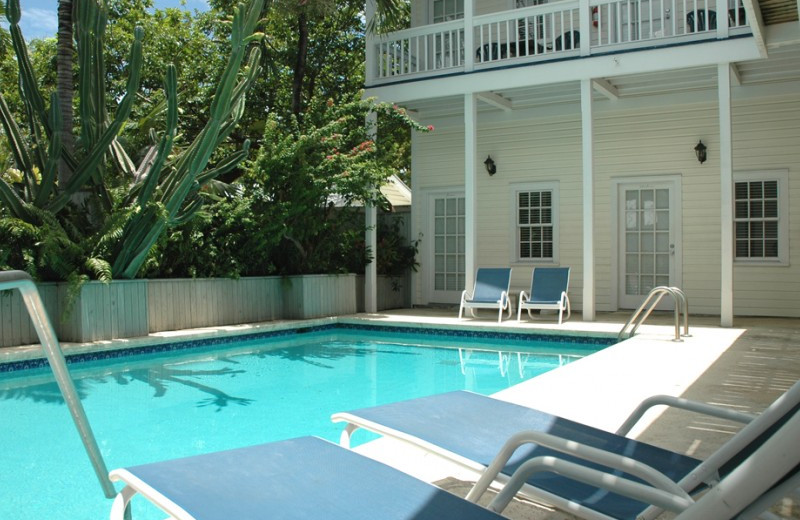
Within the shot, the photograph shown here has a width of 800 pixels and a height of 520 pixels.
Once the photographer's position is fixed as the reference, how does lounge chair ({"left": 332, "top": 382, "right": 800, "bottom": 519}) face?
facing away from the viewer and to the left of the viewer

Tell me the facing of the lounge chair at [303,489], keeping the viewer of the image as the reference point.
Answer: facing away from the viewer and to the left of the viewer

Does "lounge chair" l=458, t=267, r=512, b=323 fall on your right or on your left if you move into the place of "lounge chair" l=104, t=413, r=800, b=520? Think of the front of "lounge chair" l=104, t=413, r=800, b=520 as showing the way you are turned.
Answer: on your right

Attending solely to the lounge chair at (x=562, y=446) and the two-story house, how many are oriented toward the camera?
1

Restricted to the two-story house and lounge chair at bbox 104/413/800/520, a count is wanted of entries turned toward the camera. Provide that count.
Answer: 1

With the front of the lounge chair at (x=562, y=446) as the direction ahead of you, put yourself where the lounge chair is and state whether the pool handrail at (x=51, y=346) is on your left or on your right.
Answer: on your left

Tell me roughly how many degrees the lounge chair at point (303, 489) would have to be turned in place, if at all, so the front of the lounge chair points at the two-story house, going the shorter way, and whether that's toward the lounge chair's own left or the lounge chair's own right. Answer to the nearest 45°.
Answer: approximately 45° to the lounge chair's own right

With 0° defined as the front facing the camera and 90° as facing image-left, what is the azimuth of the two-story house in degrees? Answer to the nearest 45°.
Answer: approximately 0°

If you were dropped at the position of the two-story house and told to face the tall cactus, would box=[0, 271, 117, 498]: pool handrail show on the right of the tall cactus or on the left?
left

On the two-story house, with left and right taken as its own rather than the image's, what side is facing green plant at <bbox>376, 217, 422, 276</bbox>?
right
